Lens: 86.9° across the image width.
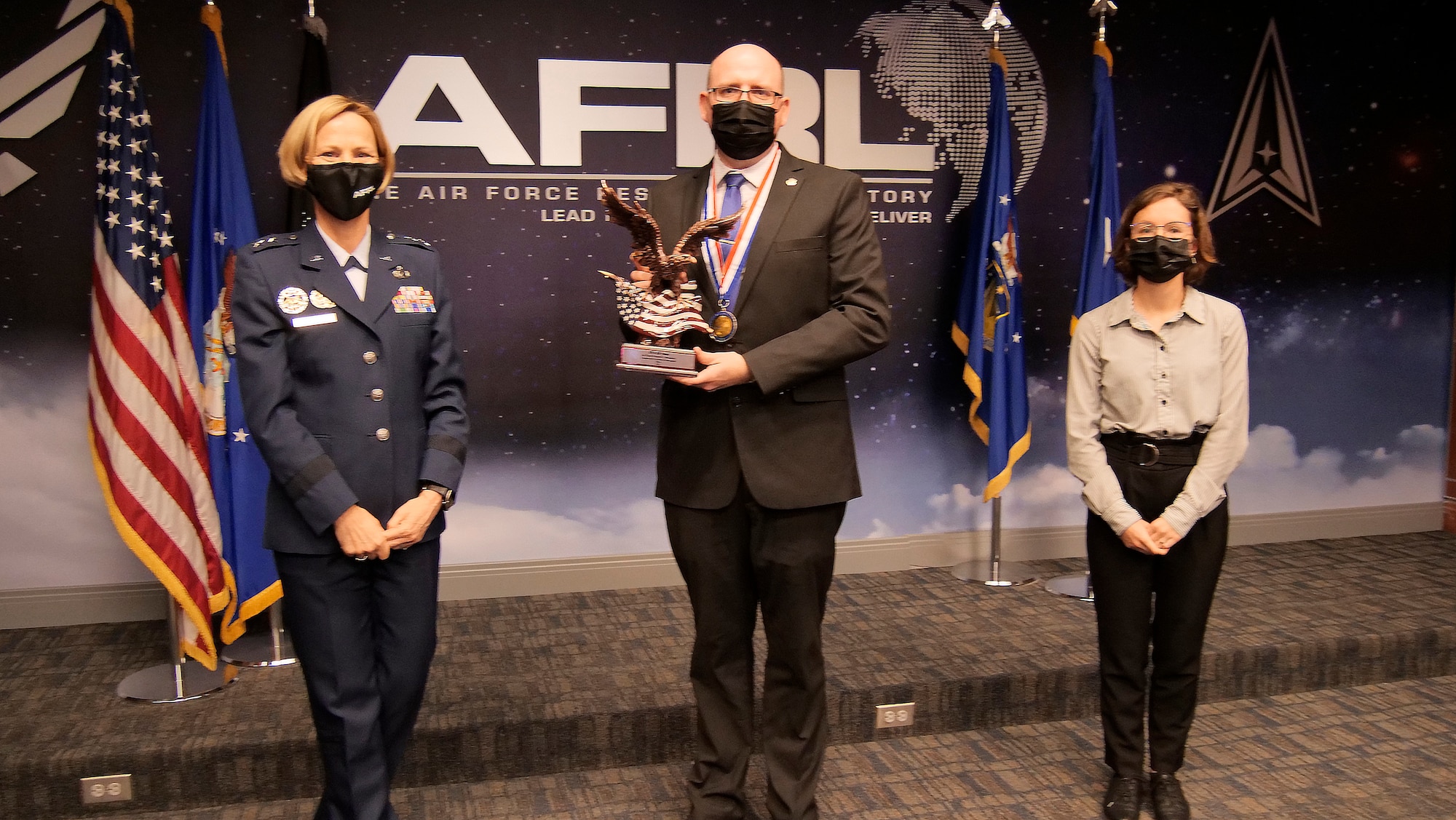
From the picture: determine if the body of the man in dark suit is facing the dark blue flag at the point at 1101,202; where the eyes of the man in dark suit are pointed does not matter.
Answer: no

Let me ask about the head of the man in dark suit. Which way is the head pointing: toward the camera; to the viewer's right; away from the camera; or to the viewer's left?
toward the camera

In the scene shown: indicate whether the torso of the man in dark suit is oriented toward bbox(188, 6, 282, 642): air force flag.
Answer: no

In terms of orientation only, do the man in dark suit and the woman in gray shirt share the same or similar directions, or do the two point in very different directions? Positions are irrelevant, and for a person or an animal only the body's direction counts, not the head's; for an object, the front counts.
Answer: same or similar directions

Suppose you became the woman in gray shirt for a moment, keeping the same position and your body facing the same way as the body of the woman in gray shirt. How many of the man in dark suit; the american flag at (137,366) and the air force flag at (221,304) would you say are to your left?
0

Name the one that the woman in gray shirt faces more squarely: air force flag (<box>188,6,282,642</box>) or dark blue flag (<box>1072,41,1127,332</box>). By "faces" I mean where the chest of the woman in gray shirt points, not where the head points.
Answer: the air force flag

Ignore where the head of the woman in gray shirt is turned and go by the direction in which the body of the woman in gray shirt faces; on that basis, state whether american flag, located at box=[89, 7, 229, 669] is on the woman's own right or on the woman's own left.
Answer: on the woman's own right

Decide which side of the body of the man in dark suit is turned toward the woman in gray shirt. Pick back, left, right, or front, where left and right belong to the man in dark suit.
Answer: left

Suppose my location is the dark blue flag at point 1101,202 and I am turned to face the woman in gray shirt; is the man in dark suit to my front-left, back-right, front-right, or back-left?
front-right

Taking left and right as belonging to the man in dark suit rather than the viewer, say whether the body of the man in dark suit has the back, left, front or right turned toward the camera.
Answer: front

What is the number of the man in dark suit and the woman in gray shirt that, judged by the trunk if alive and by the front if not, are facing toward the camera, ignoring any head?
2

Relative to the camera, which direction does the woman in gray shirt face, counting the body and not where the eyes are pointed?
toward the camera

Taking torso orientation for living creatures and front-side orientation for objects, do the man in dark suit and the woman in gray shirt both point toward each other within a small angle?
no

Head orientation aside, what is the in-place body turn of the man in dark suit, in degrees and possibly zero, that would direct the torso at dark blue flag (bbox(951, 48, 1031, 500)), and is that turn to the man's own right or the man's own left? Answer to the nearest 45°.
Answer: approximately 135° to the man's own left

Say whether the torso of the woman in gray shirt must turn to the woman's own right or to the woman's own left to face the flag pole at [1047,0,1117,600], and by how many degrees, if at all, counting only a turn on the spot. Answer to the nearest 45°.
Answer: approximately 180°

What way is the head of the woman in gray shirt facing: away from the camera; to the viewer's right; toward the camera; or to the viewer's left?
toward the camera

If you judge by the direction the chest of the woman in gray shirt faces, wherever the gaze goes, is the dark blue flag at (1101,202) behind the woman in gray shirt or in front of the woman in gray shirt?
behind
